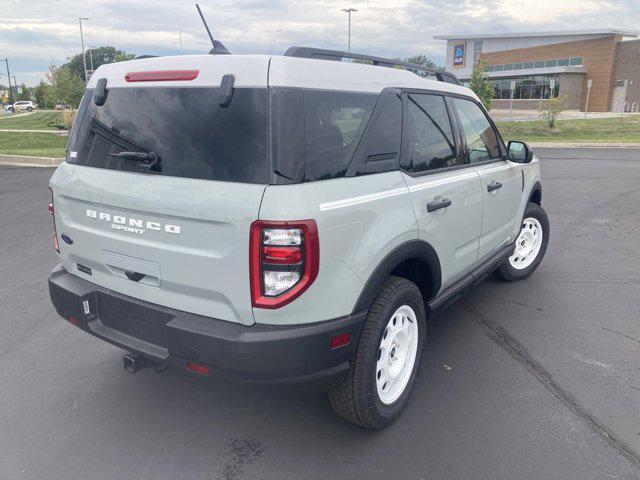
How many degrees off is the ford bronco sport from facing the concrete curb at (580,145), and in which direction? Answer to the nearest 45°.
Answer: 0° — it already faces it

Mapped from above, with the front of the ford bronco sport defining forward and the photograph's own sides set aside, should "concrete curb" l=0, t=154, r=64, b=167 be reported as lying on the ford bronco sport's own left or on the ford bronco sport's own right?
on the ford bronco sport's own left

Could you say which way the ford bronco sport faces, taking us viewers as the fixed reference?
facing away from the viewer and to the right of the viewer

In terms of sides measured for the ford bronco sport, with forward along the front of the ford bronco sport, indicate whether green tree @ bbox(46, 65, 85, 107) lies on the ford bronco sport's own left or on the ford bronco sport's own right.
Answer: on the ford bronco sport's own left

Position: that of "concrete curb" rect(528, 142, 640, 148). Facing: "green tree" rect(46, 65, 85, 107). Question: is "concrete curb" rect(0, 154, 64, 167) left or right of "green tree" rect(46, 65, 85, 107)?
left

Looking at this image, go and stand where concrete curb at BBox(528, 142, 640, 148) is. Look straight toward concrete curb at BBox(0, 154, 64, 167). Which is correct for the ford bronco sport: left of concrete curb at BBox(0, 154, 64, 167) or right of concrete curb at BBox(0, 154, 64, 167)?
left

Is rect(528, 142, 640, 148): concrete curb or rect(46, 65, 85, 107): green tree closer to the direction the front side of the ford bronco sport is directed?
the concrete curb

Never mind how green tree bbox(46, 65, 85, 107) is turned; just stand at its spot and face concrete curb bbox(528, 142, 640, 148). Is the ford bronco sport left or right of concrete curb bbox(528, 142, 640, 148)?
right
